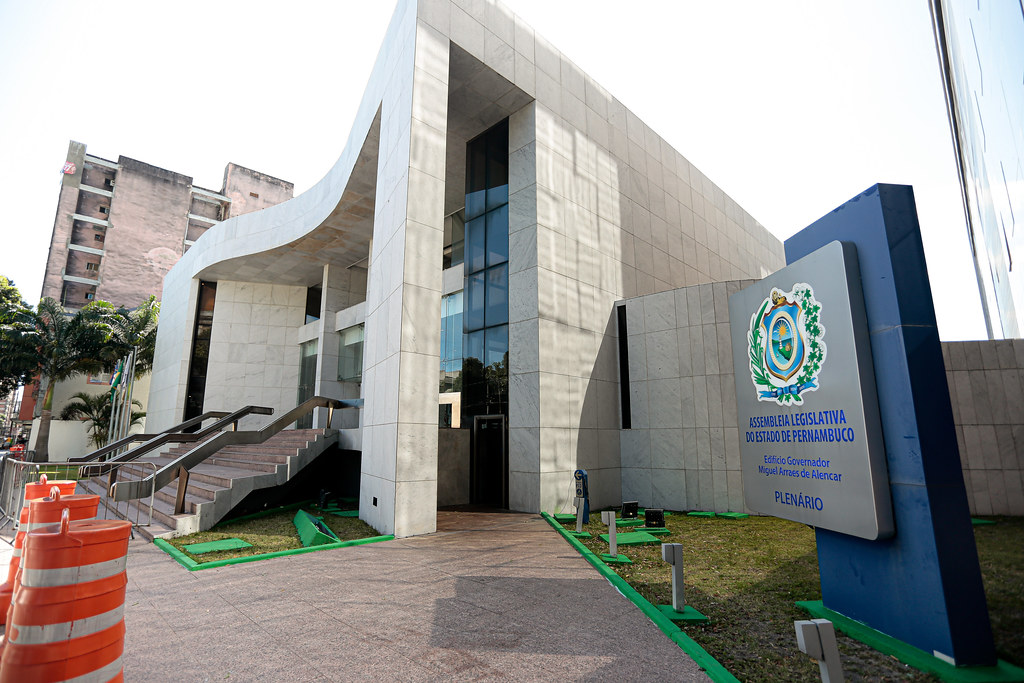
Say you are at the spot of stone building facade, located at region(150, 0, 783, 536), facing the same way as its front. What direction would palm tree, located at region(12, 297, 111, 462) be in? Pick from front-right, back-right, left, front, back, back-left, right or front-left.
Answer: right

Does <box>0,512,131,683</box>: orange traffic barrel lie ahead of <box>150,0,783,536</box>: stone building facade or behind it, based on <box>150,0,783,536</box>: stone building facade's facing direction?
ahead

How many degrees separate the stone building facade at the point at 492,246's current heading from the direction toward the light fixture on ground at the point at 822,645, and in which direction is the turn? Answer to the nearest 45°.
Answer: approximately 45° to its left

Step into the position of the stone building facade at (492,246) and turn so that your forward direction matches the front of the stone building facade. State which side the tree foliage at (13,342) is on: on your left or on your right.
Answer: on your right

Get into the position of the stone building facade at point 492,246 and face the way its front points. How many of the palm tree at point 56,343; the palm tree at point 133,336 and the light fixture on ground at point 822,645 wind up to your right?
2

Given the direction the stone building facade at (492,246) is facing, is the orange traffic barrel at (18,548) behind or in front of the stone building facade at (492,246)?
in front

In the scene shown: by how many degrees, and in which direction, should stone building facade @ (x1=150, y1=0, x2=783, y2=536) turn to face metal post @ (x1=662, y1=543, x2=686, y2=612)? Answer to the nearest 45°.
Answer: approximately 45° to its left

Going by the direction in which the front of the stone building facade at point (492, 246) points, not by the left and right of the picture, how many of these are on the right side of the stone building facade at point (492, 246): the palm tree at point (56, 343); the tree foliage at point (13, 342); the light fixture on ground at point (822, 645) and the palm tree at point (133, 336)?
3

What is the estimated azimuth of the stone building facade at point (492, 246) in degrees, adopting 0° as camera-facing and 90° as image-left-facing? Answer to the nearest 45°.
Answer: approximately 45°

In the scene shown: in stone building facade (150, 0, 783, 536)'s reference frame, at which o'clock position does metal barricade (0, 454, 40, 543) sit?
The metal barricade is roughly at 1 o'clock from the stone building facade.

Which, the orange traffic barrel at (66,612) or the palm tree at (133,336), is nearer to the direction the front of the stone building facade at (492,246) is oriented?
the orange traffic barrel

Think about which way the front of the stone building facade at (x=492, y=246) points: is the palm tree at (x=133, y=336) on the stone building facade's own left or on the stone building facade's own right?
on the stone building facade's own right
